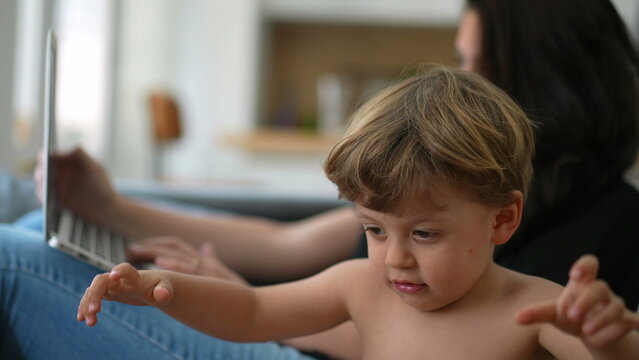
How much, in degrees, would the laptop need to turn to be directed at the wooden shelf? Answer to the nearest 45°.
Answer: approximately 90° to its left

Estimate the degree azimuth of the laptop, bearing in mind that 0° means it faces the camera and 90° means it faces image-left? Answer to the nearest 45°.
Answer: approximately 270°

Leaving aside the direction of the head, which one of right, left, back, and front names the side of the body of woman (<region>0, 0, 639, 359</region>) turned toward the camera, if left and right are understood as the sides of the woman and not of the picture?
left

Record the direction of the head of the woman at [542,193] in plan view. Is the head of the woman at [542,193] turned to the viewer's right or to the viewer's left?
to the viewer's left
